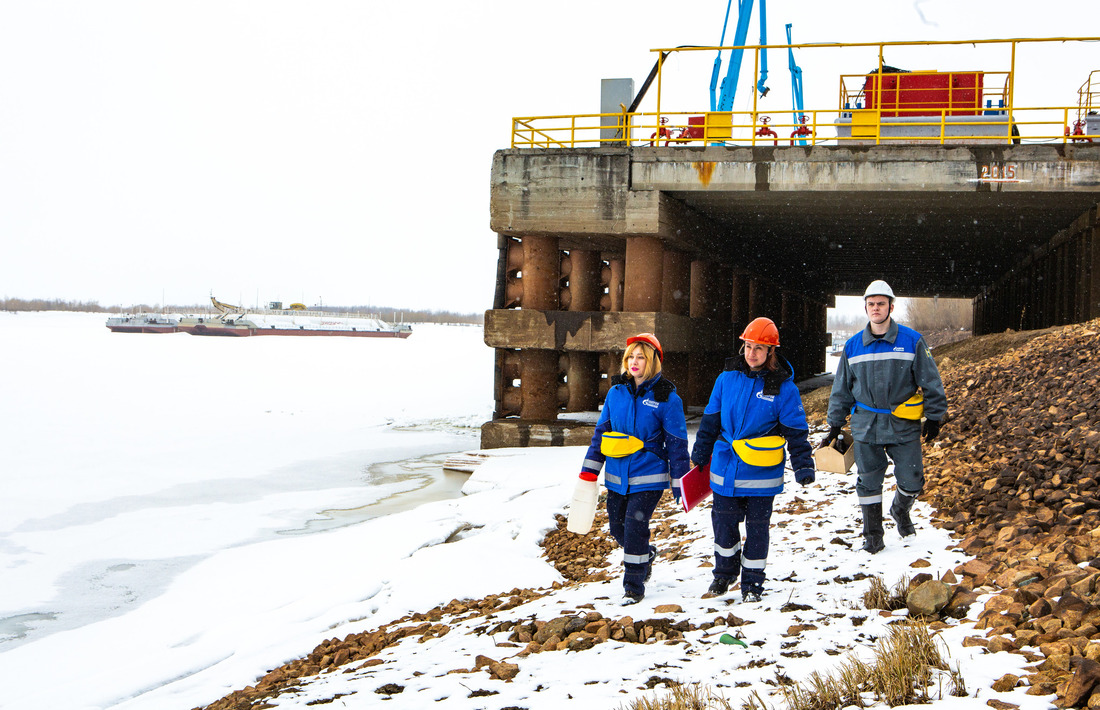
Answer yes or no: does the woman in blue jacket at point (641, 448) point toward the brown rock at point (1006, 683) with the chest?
no

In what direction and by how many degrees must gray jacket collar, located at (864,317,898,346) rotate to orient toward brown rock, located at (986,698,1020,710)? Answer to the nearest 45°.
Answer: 0° — it already faces it

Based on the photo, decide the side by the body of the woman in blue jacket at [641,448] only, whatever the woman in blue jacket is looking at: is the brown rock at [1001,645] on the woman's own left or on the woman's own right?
on the woman's own left

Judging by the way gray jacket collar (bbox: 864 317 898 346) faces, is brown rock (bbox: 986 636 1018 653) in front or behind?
in front

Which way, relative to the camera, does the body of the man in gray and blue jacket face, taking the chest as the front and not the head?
toward the camera

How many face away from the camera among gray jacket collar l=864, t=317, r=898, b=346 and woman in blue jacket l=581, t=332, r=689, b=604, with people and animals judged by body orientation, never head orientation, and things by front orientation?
0

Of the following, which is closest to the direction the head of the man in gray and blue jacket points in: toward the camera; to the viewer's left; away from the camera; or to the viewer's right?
toward the camera

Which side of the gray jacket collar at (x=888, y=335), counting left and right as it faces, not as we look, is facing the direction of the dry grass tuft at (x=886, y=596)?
front

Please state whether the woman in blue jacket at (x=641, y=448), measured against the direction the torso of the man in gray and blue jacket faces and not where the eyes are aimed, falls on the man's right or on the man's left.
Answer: on the man's right

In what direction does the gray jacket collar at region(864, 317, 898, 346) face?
toward the camera

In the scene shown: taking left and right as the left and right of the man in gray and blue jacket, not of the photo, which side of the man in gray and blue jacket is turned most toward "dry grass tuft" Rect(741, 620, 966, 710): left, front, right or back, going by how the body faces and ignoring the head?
front
